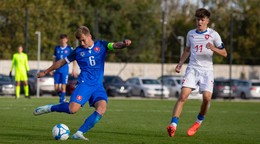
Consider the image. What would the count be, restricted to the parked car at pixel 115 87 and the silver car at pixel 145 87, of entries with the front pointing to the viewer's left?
0

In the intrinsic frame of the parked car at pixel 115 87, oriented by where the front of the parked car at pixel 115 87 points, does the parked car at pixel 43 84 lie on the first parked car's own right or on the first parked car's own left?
on the first parked car's own right

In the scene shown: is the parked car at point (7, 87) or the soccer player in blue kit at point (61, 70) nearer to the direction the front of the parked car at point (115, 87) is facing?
the soccer player in blue kit

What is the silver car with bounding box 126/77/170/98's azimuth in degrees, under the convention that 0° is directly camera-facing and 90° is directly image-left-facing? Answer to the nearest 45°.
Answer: approximately 315°

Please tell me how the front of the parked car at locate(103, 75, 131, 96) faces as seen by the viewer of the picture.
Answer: facing the viewer and to the right of the viewer

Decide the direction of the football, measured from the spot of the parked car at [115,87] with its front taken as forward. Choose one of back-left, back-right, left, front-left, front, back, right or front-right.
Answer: front-right

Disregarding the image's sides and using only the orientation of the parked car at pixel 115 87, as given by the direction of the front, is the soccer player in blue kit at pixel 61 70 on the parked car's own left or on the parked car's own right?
on the parked car's own right

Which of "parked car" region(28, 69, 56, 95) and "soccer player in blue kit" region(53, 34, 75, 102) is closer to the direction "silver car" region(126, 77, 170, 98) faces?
the soccer player in blue kit

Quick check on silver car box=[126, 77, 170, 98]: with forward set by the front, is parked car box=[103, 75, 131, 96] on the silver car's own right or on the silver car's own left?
on the silver car's own right
